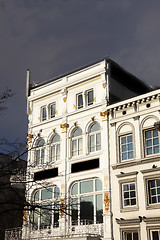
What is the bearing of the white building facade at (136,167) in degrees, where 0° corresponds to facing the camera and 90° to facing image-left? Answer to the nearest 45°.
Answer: approximately 45°

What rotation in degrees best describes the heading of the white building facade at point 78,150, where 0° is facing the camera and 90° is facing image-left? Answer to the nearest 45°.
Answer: approximately 45°

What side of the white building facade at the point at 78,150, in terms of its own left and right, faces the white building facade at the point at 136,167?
left

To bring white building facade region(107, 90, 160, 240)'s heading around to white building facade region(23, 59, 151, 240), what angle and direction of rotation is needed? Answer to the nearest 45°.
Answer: approximately 90° to its right
